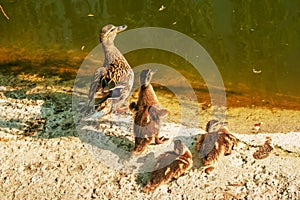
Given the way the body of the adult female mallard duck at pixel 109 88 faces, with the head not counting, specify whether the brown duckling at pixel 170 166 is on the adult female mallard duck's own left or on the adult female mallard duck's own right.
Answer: on the adult female mallard duck's own right

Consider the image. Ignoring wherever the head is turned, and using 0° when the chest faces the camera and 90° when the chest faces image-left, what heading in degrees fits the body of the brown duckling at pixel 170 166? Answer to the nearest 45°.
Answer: approximately 225°

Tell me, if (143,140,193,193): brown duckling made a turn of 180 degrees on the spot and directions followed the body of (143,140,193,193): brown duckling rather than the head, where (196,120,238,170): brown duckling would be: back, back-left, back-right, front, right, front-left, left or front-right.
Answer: back

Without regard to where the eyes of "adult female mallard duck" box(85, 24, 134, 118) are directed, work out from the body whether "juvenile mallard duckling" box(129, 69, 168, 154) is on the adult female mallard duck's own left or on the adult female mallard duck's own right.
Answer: on the adult female mallard duck's own right

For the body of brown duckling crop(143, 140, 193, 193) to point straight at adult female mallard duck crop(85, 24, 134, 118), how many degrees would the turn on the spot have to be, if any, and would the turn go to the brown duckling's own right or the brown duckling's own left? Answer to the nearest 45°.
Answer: approximately 90° to the brown duckling's own left

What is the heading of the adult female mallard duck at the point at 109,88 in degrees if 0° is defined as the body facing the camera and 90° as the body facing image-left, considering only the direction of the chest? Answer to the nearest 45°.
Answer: approximately 270°

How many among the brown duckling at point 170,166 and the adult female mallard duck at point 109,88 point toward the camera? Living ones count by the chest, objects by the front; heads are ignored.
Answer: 0
